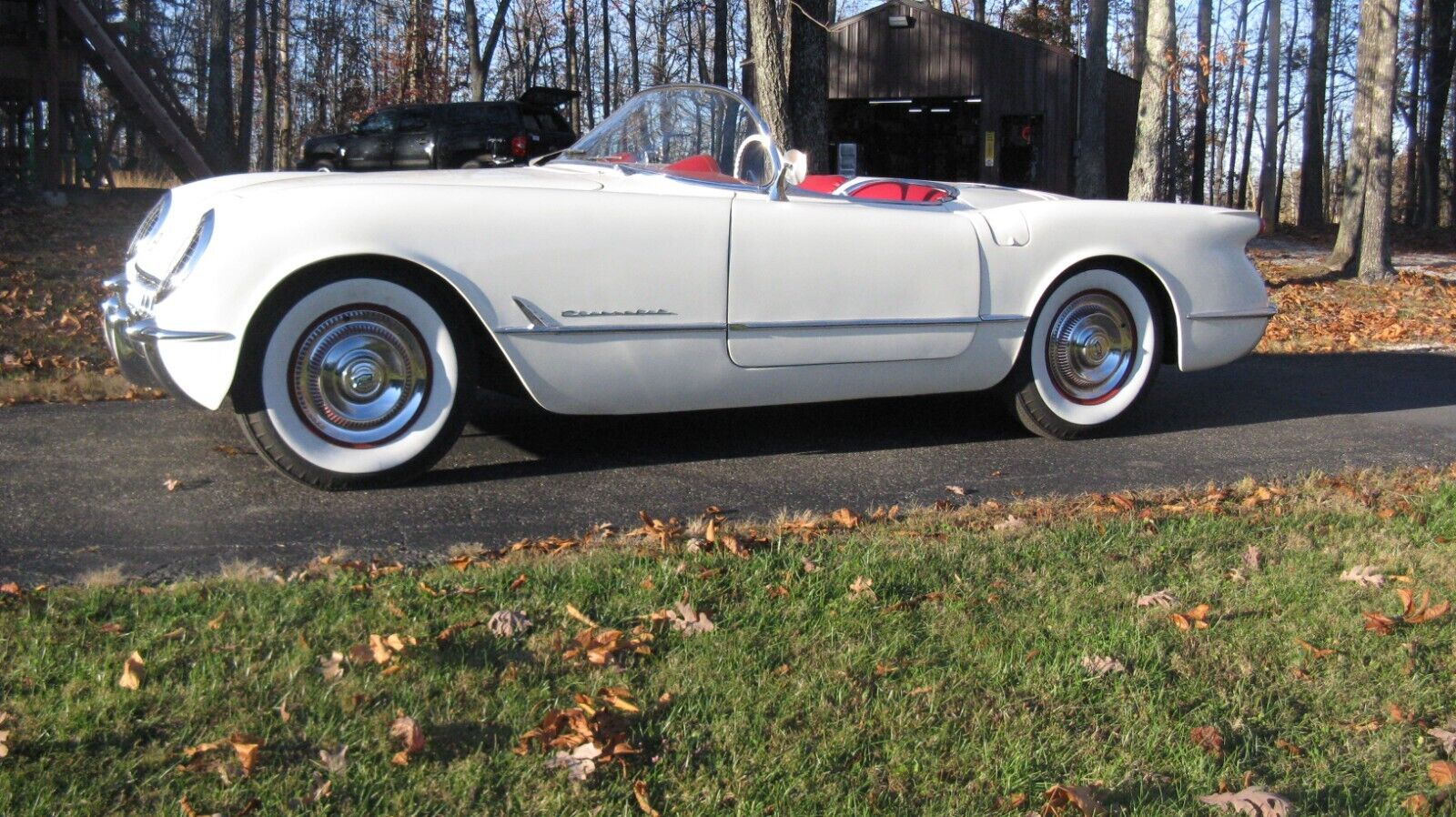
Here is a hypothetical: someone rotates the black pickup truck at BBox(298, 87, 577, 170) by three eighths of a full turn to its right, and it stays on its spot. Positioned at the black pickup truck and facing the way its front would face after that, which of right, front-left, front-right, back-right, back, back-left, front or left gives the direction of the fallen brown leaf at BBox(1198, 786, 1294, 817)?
right

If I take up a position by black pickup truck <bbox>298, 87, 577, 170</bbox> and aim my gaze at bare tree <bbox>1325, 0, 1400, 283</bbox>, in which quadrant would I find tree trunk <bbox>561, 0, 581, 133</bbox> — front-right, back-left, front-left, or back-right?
back-left

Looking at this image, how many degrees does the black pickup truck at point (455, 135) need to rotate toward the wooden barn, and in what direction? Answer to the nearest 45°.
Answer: approximately 90° to its right

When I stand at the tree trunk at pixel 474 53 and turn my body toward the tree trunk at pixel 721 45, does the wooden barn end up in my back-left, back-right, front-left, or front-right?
front-right

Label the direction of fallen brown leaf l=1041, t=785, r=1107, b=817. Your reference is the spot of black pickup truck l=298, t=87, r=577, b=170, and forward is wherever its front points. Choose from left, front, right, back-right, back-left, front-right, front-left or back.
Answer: back-left

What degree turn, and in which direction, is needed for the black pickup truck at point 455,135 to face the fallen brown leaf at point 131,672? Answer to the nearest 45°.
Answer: approximately 135° to its left

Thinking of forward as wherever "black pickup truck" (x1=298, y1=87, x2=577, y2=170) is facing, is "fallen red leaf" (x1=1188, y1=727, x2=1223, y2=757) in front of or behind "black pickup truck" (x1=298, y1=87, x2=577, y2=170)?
behind

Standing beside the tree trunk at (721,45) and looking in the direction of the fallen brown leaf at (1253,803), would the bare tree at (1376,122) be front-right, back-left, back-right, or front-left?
front-left

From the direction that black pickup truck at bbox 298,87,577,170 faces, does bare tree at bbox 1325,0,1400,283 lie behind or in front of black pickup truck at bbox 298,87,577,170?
behind

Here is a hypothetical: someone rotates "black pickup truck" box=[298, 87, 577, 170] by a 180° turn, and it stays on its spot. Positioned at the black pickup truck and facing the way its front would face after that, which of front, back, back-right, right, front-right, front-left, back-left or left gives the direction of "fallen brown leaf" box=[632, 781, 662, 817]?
front-right

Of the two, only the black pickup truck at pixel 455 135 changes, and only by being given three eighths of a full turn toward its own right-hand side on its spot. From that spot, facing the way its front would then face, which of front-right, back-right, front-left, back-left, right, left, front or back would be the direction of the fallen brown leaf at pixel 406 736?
right

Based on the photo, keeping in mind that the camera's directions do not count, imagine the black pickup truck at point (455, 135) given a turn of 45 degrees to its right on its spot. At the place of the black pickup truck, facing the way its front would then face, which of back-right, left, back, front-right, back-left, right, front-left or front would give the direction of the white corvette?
back

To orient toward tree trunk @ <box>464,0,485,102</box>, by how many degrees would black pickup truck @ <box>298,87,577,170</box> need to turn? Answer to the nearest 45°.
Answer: approximately 45° to its right

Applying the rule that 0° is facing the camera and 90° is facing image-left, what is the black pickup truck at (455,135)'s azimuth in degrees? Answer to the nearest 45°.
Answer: approximately 135°
